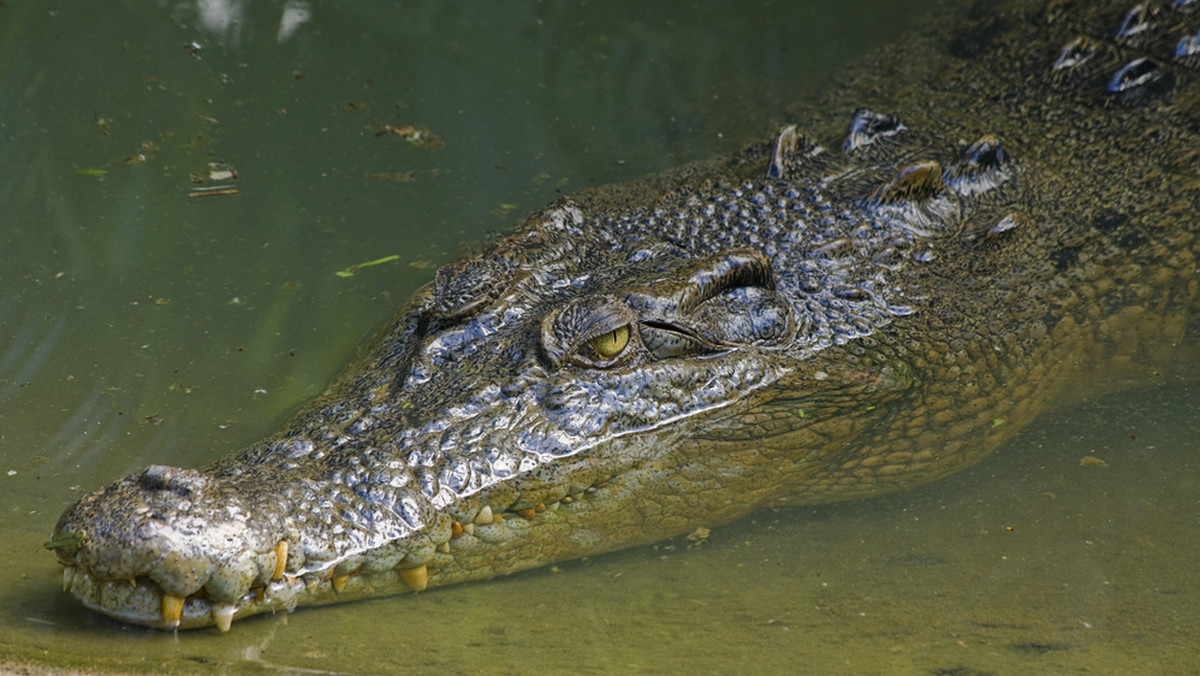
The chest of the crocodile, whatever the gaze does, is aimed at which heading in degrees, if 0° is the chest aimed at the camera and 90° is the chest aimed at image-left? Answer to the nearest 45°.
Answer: approximately 45°

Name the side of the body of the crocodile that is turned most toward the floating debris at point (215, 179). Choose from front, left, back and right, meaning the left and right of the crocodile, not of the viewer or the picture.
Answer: right
